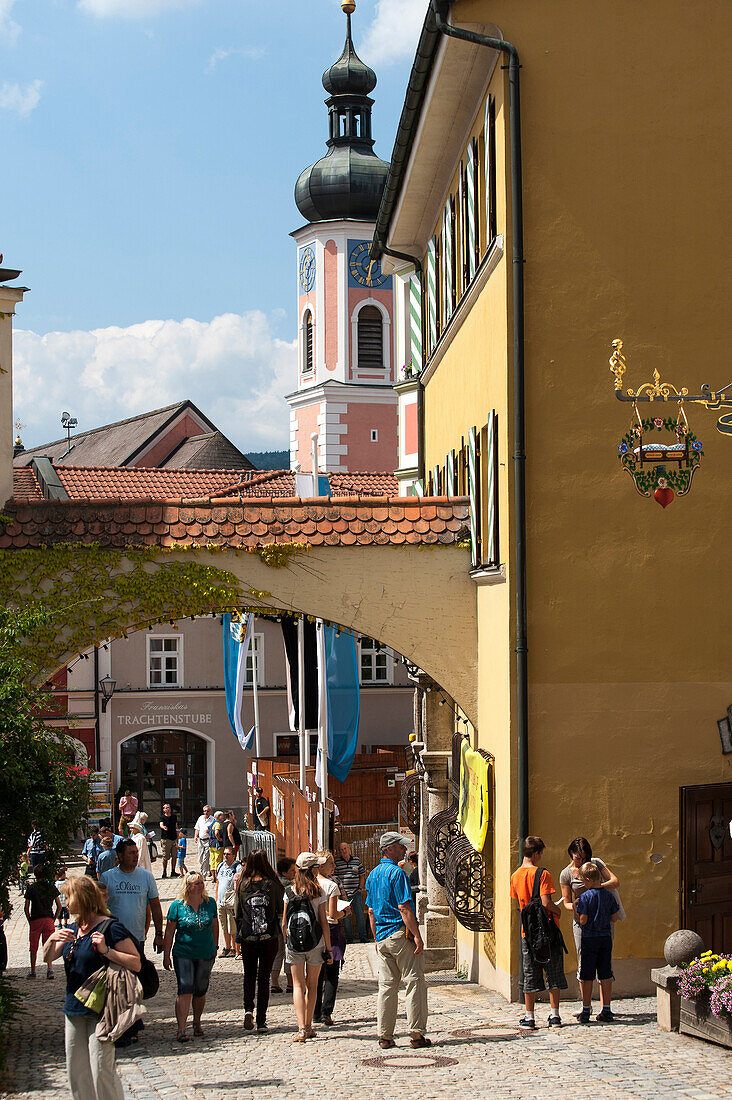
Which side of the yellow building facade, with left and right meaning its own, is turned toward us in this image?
left

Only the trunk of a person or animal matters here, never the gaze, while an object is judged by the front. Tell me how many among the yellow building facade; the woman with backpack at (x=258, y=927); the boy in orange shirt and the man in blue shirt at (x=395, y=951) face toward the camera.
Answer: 0

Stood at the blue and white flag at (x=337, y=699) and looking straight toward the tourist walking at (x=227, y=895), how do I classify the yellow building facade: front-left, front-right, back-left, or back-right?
front-left

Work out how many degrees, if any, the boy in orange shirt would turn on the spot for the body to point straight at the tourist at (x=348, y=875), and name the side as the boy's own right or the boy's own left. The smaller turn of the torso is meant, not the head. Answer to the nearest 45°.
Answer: approximately 45° to the boy's own left

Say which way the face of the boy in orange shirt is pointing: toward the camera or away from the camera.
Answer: away from the camera

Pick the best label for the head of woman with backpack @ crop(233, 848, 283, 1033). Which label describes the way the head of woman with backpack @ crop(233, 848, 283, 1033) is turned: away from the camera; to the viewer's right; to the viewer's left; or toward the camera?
away from the camera

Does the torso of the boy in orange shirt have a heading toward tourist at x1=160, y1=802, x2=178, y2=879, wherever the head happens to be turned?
no

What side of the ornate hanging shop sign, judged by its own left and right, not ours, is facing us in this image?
front

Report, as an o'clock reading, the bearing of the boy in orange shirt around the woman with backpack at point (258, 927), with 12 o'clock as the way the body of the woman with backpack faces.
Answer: The boy in orange shirt is roughly at 3 o'clock from the woman with backpack.

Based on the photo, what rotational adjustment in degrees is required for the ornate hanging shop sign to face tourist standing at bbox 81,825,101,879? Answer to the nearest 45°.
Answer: approximately 135° to its right

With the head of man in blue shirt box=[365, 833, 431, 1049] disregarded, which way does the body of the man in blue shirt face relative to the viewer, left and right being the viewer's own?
facing away from the viewer and to the right of the viewer

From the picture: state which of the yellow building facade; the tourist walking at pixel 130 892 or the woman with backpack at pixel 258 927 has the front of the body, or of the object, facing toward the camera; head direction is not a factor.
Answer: the tourist walking

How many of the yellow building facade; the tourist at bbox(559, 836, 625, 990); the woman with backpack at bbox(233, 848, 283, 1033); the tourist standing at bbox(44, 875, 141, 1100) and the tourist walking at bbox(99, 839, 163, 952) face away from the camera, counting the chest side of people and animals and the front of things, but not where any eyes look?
1

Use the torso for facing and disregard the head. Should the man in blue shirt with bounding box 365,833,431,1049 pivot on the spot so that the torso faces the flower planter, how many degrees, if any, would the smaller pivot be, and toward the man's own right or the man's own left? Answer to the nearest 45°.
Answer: approximately 45° to the man's own right

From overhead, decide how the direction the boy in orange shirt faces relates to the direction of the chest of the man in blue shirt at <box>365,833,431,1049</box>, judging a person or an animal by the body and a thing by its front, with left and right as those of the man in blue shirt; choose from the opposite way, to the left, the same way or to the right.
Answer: the same way

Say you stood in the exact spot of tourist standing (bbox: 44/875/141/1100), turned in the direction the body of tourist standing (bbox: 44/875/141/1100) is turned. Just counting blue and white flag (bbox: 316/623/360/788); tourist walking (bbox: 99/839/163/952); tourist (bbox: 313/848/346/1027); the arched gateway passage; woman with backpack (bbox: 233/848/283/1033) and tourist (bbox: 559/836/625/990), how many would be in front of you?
0

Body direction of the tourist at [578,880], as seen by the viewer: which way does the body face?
toward the camera

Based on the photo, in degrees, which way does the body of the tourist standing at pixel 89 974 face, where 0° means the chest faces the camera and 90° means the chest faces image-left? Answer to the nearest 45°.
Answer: approximately 45°
